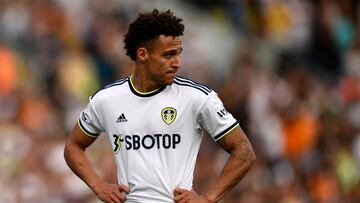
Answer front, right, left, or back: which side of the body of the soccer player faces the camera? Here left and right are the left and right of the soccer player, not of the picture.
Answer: front
